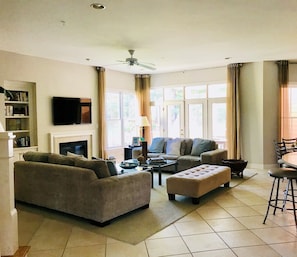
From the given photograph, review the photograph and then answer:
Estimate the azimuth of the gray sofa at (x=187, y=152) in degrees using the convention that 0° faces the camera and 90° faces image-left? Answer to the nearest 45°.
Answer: approximately 45°

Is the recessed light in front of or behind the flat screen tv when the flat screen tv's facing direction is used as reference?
in front

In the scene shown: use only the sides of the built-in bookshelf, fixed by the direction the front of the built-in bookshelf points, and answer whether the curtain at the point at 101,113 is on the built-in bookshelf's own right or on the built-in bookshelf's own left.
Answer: on the built-in bookshelf's own left

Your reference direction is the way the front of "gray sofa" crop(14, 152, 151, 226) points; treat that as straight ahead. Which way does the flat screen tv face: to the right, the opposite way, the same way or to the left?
to the right

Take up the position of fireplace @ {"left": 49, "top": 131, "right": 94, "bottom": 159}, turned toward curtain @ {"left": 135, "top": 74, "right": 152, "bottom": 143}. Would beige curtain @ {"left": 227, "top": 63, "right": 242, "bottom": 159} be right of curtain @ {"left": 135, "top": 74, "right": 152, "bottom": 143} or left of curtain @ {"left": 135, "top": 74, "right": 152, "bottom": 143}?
right

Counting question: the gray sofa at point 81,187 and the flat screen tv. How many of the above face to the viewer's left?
0

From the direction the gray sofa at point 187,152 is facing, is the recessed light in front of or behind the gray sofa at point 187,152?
in front

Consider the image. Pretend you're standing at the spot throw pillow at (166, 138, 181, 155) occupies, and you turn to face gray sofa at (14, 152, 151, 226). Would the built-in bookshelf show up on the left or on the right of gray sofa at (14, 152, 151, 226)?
right

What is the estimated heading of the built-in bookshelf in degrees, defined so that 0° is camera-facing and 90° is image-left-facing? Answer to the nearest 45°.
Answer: approximately 315°

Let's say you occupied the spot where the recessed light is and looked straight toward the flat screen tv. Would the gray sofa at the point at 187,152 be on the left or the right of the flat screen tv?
right

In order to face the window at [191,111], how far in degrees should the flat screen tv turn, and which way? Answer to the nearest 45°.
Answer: approximately 45° to its left

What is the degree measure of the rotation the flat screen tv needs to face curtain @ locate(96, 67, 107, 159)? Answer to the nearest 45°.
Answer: approximately 90° to its left

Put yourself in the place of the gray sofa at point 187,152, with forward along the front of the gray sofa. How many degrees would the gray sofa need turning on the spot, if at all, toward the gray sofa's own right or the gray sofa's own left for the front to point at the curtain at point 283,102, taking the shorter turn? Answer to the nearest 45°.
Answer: approximately 135° to the gray sofa's own left

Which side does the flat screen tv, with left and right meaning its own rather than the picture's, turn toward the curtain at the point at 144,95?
left

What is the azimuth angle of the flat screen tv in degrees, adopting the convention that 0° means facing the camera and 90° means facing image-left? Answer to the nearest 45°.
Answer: approximately 315°

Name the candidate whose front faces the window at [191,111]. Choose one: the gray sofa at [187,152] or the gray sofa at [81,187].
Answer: the gray sofa at [81,187]

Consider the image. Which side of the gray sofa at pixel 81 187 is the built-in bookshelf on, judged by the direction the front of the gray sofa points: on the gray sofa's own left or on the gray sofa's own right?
on the gray sofa's own left

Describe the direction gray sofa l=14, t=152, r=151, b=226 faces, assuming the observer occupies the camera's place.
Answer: facing away from the viewer and to the right of the viewer
